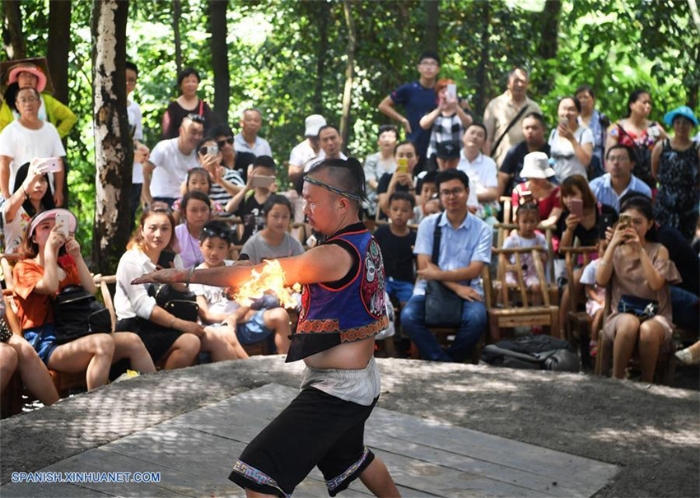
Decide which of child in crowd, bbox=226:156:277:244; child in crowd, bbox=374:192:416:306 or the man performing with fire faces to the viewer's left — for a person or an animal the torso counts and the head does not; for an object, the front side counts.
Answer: the man performing with fire

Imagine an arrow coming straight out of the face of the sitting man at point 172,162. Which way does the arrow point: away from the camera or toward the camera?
toward the camera

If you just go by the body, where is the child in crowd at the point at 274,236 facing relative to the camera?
toward the camera

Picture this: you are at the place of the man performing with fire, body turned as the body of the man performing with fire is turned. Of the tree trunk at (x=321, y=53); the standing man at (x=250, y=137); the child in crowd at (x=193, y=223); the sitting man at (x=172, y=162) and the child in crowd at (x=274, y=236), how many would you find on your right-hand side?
5

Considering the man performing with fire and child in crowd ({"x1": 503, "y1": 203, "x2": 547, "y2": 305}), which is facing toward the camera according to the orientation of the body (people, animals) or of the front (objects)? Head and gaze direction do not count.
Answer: the child in crowd

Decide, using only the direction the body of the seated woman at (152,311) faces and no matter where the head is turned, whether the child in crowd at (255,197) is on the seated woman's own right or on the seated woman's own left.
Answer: on the seated woman's own left

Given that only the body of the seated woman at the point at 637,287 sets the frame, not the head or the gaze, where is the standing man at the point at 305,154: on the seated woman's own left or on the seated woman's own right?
on the seated woman's own right

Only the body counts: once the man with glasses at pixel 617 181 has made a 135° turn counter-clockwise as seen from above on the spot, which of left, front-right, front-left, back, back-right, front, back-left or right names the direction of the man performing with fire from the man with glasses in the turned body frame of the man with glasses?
back-right

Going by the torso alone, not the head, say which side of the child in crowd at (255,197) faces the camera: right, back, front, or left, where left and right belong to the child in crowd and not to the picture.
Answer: front

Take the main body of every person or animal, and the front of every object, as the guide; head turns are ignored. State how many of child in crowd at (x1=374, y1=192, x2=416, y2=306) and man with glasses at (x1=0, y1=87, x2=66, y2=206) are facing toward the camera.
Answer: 2

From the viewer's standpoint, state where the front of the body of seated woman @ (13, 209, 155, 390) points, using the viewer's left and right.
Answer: facing the viewer and to the right of the viewer

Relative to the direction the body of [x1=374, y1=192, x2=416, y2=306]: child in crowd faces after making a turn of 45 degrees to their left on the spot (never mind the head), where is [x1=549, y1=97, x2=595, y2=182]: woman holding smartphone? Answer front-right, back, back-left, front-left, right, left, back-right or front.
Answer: left

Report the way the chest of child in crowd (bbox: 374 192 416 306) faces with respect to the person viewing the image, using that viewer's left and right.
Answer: facing the viewer

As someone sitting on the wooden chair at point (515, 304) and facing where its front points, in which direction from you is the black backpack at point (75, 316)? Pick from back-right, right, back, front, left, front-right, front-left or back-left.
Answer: front-right

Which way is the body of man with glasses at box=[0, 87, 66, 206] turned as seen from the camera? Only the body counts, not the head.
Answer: toward the camera

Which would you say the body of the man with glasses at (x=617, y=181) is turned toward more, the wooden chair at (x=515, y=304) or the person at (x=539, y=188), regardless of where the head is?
the wooden chair

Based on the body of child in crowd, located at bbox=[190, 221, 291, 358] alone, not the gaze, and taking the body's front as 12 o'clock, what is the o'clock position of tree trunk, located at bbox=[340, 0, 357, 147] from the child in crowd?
The tree trunk is roughly at 8 o'clock from the child in crowd.
